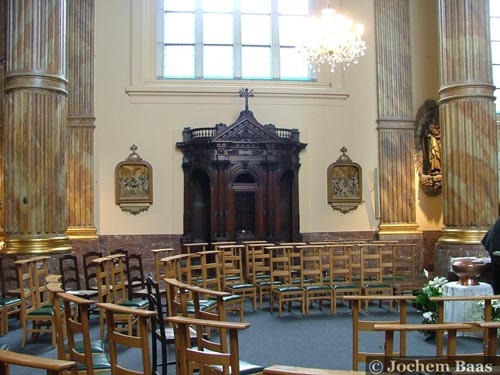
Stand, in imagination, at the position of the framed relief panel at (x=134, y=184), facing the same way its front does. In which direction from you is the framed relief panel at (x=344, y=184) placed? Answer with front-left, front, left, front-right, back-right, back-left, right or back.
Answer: left

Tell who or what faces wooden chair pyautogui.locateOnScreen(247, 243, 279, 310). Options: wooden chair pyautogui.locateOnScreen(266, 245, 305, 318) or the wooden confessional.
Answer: the wooden confessional

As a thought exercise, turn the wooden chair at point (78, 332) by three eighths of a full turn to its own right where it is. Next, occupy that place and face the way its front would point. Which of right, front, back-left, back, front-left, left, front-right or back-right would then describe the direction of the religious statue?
back-left

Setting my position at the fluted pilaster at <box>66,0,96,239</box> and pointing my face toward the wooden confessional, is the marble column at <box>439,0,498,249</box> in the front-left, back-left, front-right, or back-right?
front-right

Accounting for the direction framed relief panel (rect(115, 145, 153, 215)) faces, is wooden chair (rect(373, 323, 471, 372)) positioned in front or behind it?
in front

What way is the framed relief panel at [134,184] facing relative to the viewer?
toward the camera

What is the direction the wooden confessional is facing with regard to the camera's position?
facing the viewer

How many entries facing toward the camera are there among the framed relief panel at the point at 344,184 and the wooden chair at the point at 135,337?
1

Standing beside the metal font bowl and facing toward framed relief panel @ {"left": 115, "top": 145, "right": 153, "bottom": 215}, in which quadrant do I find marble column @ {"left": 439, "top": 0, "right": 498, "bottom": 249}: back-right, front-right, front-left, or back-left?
front-right

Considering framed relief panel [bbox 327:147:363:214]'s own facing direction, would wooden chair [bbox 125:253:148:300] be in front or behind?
in front

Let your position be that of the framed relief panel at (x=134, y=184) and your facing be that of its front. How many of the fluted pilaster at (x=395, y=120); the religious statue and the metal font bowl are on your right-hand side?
0

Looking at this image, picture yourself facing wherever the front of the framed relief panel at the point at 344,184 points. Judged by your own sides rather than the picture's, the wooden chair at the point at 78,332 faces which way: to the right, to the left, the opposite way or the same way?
the opposite way

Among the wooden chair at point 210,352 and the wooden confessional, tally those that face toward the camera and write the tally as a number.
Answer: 1

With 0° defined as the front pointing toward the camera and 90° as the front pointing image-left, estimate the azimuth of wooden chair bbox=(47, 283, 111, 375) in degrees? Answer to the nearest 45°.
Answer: approximately 225°

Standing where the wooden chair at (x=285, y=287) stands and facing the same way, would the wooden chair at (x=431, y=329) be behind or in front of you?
in front

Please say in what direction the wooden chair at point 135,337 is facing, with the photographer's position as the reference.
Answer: facing away from the viewer and to the right of the viewer

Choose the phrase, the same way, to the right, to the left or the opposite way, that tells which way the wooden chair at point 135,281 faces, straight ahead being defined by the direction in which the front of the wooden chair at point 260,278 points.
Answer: the same way

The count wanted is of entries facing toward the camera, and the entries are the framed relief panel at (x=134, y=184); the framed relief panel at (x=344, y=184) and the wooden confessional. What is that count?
3
